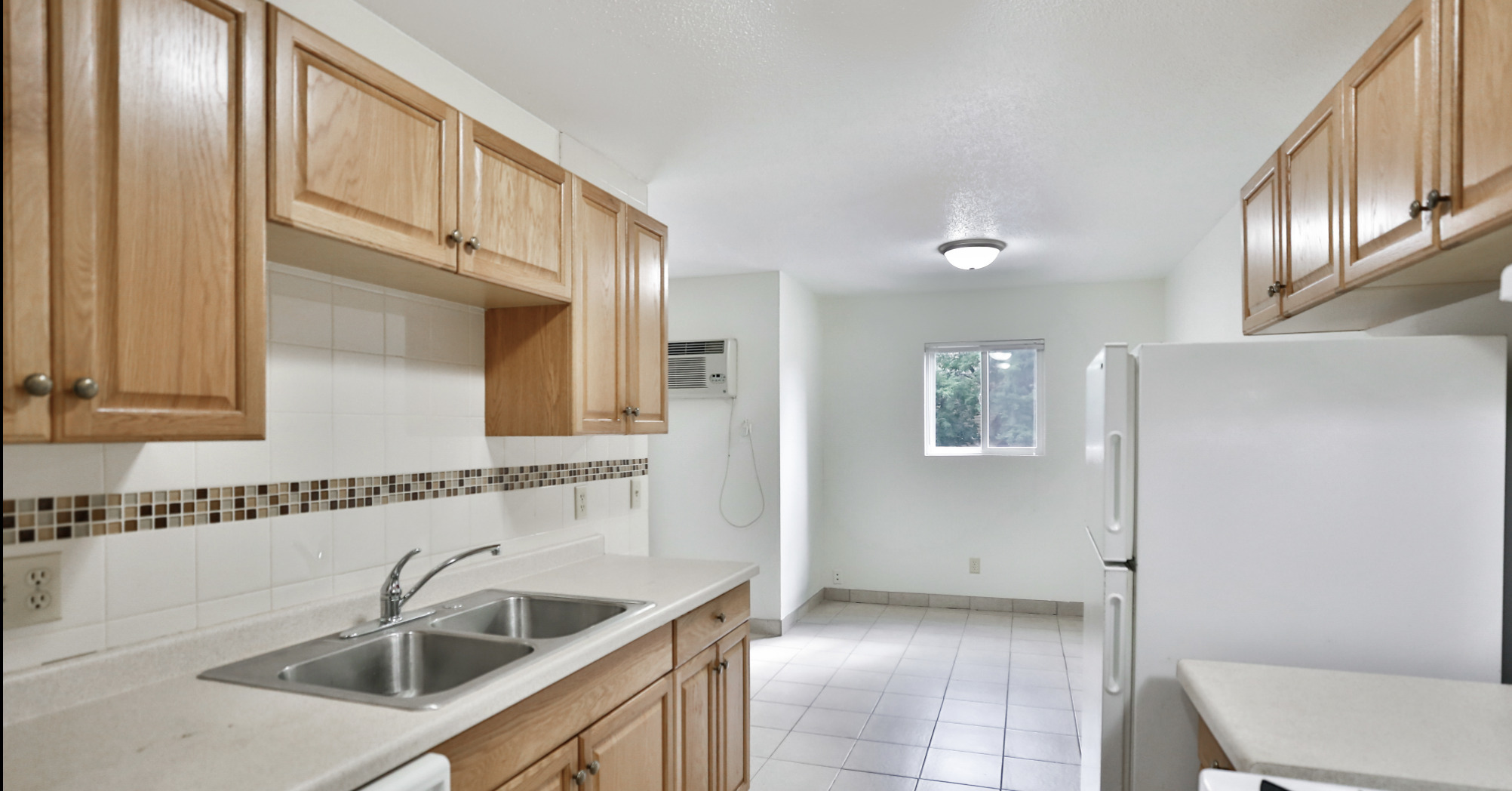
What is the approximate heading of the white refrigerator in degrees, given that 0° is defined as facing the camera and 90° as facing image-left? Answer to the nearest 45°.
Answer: approximately 90°

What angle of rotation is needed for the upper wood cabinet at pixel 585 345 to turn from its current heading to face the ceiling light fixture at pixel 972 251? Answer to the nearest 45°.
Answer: approximately 90° to its left

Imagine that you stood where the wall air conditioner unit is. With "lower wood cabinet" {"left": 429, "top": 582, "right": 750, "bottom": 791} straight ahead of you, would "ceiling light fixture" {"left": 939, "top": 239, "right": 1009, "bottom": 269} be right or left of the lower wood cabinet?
left

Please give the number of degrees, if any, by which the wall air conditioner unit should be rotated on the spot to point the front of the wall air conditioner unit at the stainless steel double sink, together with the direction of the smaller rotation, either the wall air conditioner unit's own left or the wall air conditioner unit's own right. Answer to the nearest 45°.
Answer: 0° — it already faces it

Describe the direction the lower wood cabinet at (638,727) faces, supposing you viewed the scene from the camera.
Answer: facing the viewer and to the right of the viewer

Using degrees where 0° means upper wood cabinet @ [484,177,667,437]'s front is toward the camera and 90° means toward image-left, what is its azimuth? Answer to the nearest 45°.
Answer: approximately 315°

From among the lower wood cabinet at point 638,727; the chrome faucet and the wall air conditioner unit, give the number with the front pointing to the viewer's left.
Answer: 0

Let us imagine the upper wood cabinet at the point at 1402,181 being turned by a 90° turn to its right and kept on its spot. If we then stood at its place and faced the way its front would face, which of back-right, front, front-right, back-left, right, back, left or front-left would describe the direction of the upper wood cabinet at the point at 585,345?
front-left

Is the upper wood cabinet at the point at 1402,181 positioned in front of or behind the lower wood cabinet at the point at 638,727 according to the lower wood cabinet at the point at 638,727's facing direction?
in front

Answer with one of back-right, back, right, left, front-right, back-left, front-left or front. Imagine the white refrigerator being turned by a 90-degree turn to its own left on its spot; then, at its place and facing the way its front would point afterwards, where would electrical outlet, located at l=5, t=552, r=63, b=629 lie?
front-right

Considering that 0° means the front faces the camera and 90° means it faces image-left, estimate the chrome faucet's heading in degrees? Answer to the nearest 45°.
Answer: approximately 315°

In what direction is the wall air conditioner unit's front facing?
toward the camera

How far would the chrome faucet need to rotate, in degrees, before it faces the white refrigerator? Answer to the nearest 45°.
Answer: approximately 45° to its left
